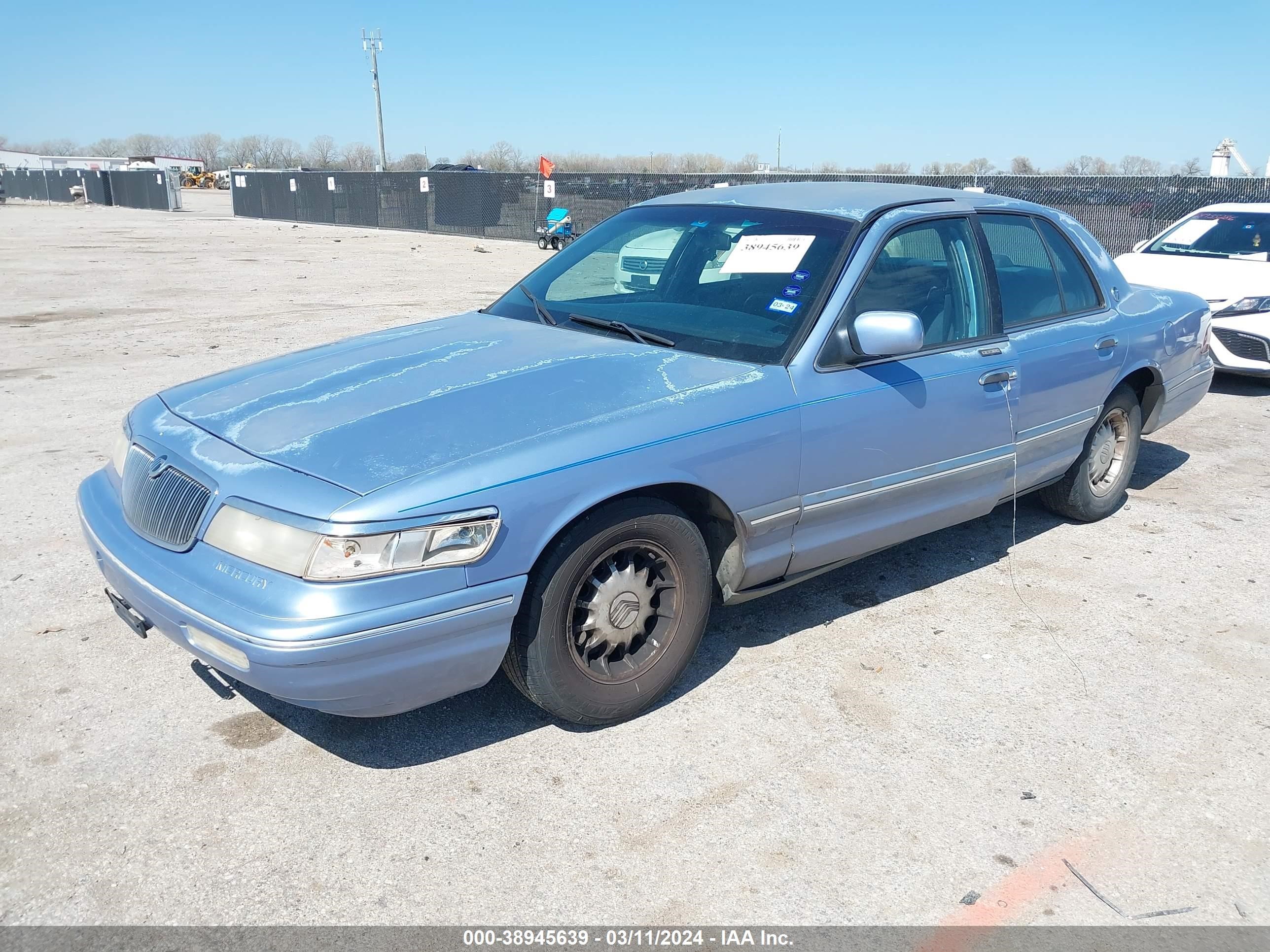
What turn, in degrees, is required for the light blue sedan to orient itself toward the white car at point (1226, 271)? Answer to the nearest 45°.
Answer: approximately 180°

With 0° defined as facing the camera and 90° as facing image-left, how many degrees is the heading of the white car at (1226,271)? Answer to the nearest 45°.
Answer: approximately 45°

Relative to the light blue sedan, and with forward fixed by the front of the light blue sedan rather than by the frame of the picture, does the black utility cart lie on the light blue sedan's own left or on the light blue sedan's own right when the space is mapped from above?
on the light blue sedan's own right

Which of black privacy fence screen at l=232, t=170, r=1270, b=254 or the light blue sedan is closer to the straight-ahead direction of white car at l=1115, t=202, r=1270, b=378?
the light blue sedan

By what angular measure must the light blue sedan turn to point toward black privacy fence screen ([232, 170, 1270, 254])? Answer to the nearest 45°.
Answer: approximately 135° to its right

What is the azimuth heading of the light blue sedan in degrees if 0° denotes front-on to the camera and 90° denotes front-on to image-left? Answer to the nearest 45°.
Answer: approximately 45°

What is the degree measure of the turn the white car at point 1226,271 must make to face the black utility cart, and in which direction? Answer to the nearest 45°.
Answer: approximately 90° to its right
